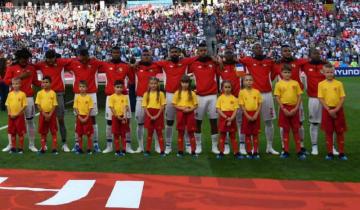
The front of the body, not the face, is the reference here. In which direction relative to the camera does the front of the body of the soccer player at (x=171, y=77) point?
toward the camera

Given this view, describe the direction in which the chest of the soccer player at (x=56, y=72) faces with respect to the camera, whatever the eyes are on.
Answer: toward the camera

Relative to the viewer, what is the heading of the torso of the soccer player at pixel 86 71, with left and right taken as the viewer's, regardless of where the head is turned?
facing the viewer

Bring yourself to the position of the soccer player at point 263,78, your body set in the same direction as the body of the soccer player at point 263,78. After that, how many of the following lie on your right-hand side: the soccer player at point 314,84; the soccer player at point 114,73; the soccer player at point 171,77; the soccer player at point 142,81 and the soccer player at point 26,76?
4

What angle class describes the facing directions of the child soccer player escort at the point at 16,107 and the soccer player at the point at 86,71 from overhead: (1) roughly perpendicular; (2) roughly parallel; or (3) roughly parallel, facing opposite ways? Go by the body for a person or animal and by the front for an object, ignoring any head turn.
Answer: roughly parallel

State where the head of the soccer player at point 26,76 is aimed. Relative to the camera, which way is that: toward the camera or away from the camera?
toward the camera

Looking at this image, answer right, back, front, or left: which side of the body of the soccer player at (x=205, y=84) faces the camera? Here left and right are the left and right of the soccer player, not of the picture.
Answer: front

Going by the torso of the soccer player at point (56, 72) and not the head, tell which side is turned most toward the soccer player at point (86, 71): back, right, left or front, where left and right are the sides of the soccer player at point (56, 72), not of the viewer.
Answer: left

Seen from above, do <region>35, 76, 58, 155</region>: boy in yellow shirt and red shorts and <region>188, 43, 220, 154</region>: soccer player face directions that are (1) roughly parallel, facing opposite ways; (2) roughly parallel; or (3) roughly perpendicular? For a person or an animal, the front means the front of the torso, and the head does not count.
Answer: roughly parallel

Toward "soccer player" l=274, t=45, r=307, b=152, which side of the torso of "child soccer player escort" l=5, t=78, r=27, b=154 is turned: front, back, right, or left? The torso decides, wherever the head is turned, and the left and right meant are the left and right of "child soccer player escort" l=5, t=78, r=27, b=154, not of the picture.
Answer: left

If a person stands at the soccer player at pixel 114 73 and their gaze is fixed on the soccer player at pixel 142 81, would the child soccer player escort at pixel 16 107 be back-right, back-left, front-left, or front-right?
back-right

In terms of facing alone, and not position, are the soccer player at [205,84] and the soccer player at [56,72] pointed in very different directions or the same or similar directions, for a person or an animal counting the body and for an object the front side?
same or similar directions

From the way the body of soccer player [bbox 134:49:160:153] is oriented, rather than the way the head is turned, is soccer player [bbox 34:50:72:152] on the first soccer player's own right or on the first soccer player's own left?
on the first soccer player's own right

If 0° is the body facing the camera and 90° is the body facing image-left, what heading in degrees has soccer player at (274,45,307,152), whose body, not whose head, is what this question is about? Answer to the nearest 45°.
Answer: approximately 0°

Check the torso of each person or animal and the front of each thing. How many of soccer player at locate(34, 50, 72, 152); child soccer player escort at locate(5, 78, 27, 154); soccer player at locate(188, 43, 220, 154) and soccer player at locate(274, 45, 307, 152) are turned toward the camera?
4
